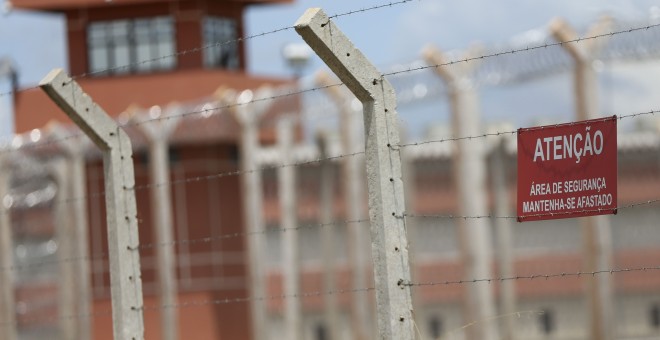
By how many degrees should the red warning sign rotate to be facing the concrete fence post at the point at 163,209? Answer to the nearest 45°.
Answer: approximately 135° to its right

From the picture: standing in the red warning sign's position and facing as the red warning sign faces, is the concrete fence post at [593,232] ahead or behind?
behind

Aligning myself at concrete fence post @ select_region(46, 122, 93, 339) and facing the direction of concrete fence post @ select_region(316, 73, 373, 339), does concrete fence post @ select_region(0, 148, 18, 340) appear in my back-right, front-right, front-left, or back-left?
back-left

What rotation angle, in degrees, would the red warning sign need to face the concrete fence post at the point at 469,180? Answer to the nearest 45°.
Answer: approximately 135° to its right

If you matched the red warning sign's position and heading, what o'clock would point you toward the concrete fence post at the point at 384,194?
The concrete fence post is roughly at 2 o'clock from the red warning sign.

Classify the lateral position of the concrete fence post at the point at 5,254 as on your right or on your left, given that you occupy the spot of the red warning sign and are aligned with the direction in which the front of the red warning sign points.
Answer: on your right

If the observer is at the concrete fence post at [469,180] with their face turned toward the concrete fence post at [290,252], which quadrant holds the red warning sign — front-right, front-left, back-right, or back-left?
back-left

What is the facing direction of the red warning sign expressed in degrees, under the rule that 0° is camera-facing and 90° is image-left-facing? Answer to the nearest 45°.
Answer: approximately 45°

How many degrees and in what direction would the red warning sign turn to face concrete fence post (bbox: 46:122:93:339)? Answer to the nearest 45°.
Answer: approximately 135° to its right

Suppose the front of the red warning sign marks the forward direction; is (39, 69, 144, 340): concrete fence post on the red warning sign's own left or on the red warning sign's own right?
on the red warning sign's own right
